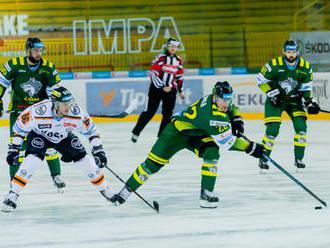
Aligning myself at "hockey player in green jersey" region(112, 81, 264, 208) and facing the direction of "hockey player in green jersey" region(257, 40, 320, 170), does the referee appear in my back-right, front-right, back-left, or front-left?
front-left

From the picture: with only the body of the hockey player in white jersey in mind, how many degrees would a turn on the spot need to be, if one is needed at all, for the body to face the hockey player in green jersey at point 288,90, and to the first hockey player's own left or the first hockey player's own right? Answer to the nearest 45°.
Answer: approximately 135° to the first hockey player's own left

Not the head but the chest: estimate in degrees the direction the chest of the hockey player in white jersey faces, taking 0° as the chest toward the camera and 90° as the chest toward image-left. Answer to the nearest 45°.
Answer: approximately 0°

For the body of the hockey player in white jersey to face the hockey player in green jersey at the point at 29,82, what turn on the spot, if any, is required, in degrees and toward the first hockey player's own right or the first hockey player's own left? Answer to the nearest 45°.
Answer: approximately 180°

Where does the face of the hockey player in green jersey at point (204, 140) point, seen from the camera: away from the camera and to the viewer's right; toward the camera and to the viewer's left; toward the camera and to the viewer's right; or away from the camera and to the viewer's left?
toward the camera and to the viewer's right

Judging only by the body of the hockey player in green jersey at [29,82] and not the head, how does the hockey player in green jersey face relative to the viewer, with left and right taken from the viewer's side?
facing the viewer

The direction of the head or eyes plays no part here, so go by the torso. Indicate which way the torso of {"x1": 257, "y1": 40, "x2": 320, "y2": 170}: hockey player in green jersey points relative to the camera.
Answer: toward the camera

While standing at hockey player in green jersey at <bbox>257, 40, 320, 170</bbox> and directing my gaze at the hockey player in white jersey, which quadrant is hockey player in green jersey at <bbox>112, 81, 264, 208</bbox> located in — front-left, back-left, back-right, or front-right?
front-left

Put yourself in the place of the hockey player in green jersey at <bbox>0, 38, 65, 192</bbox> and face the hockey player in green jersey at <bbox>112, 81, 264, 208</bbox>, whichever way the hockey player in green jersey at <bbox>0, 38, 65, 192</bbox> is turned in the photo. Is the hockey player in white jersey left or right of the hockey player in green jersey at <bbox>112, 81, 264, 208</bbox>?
right

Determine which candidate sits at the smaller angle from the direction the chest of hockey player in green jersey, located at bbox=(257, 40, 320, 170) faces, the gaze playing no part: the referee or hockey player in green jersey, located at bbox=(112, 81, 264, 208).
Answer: the hockey player in green jersey

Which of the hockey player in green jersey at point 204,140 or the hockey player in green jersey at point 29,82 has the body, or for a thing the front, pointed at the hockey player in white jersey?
the hockey player in green jersey at point 29,82

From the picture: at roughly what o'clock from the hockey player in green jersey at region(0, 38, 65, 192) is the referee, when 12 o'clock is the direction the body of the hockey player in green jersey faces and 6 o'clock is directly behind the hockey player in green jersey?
The referee is roughly at 7 o'clock from the hockey player in green jersey.

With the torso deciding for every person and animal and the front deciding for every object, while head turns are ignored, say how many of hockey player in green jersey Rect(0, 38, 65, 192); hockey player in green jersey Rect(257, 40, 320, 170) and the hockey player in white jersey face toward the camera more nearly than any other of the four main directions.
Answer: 3

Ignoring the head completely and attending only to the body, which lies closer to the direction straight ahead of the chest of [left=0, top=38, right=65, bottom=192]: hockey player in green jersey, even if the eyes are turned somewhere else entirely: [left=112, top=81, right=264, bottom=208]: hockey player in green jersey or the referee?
the hockey player in green jersey
